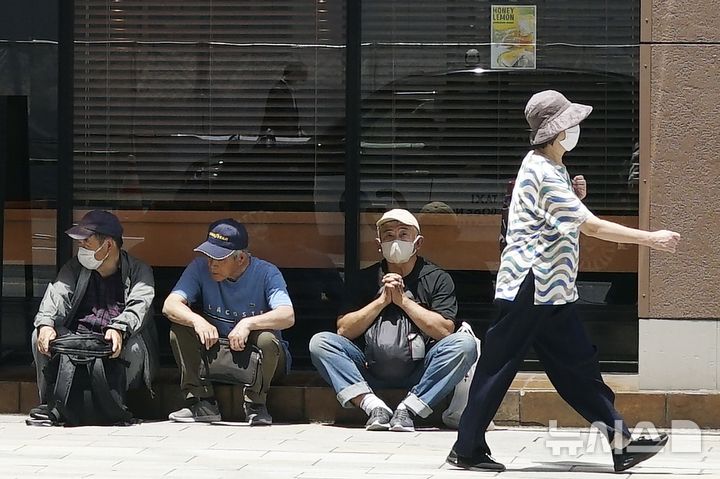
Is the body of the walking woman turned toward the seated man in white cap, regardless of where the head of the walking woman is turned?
no

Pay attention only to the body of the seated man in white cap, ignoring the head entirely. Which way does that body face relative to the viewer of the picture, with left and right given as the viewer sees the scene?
facing the viewer

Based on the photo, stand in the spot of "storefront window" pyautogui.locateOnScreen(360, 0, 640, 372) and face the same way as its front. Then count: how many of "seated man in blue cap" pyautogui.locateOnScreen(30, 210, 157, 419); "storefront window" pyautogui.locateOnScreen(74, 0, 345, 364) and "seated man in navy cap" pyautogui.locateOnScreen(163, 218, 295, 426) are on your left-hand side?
0

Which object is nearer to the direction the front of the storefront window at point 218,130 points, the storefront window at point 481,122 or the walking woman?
the walking woman

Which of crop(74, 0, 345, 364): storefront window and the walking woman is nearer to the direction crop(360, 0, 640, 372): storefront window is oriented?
the walking woman

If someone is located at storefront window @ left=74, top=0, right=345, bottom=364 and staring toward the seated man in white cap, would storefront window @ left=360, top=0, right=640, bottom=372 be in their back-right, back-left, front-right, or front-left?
front-left

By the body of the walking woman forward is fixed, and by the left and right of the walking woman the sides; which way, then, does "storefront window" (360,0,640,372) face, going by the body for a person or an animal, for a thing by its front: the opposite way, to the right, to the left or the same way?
to the right

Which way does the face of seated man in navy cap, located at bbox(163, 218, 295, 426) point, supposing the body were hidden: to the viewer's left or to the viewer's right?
to the viewer's left

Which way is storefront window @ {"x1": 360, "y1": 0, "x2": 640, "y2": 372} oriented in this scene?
toward the camera

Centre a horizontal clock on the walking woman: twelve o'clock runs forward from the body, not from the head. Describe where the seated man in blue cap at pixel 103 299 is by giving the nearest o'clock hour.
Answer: The seated man in blue cap is roughly at 7 o'clock from the walking woman.

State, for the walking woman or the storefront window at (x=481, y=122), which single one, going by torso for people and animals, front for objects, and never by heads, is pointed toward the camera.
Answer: the storefront window

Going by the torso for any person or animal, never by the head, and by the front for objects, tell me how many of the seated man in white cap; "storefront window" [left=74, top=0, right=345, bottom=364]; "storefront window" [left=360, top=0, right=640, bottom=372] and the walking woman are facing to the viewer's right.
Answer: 1

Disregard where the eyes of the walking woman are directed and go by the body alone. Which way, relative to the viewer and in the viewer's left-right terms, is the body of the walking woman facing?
facing to the right of the viewer

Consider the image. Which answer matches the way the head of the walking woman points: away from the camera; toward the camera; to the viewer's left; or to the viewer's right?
to the viewer's right

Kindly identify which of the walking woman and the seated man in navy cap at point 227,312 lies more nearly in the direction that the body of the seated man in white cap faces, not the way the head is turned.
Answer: the walking woman

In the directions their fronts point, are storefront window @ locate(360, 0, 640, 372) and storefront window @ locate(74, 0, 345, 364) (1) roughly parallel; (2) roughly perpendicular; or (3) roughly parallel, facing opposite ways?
roughly parallel

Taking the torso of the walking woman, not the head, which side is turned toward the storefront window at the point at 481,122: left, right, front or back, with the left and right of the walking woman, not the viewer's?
left

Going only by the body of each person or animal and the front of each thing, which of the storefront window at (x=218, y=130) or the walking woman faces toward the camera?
the storefront window

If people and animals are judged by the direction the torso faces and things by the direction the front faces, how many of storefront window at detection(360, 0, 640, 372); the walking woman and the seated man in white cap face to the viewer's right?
1

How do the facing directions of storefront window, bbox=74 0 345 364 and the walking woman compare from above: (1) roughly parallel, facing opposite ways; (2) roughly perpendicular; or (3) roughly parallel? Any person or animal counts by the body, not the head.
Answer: roughly perpendicular

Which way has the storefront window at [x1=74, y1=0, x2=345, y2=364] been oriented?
toward the camera

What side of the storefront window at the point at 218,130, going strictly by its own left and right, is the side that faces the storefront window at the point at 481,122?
left
